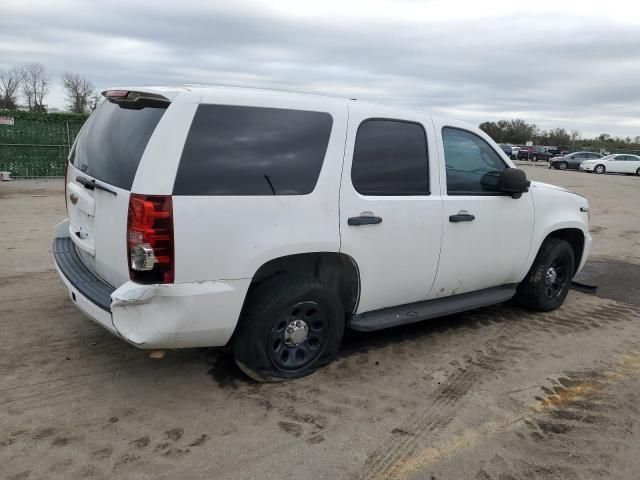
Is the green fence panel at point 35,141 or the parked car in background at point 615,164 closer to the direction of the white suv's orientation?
the parked car in background

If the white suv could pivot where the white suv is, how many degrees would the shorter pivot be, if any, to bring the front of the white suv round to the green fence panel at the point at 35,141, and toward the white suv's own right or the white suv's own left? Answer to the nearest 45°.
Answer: approximately 90° to the white suv's own left

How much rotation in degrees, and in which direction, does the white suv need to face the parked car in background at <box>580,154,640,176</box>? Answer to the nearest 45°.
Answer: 0° — it already faces it

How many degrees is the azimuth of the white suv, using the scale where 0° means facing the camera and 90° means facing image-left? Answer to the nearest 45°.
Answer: approximately 225°

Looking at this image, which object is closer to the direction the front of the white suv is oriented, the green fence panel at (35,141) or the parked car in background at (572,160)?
the parked car in background

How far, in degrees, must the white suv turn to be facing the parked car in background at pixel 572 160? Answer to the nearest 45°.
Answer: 0° — it already faces it
